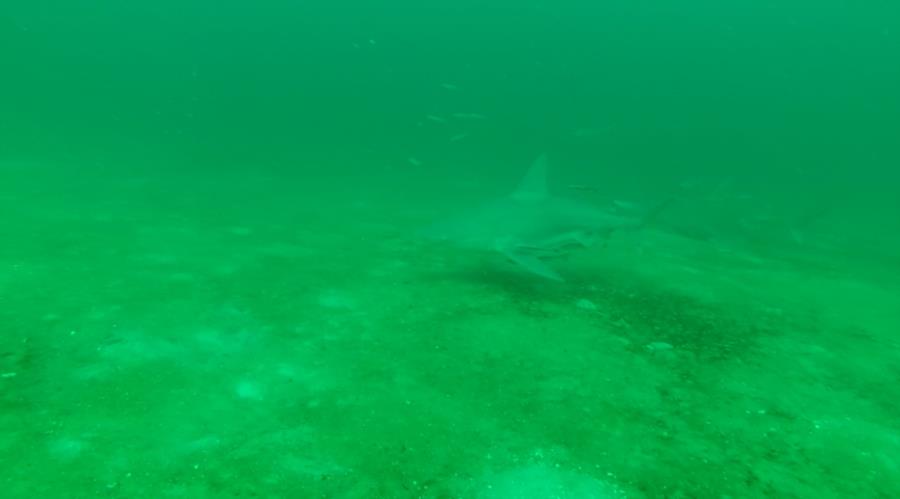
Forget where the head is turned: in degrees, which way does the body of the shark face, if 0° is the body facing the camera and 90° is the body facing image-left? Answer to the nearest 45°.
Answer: approximately 90°
